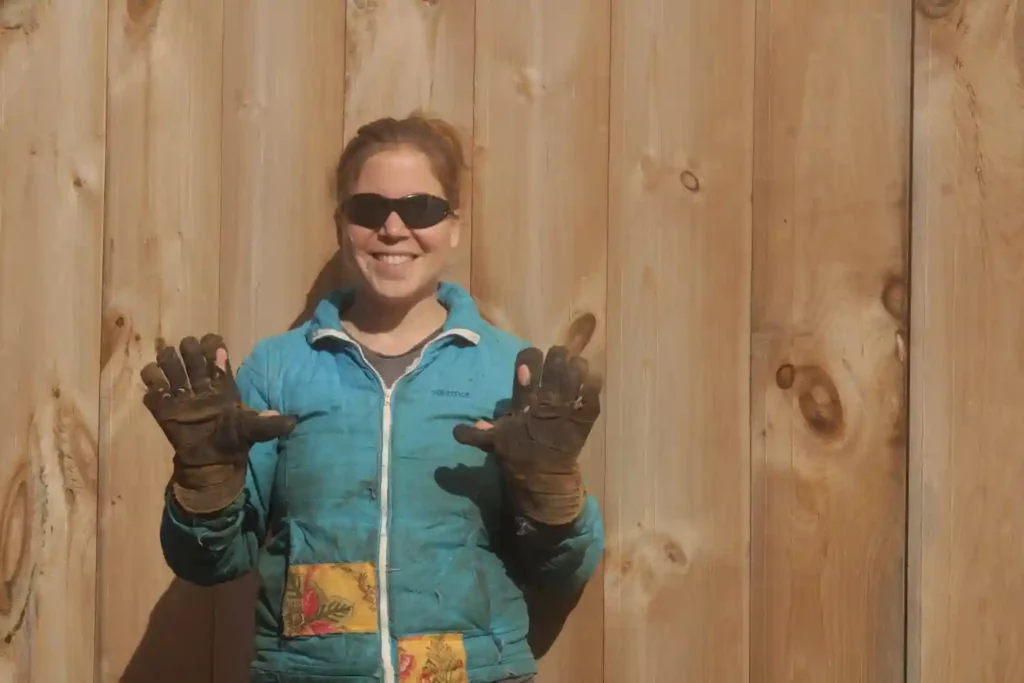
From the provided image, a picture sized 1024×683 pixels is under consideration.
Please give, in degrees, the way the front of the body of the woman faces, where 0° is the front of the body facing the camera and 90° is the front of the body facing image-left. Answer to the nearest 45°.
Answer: approximately 0°
